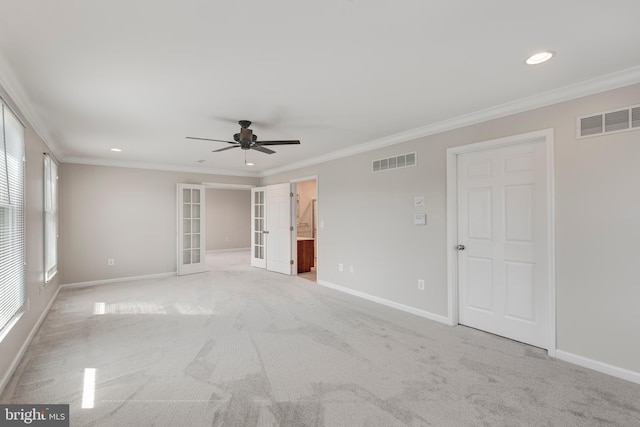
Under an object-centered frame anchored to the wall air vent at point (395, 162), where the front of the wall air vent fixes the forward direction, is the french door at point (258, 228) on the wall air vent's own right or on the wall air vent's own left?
on the wall air vent's own right

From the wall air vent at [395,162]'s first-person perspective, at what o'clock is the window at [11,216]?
The window is roughly at 12 o'clock from the wall air vent.

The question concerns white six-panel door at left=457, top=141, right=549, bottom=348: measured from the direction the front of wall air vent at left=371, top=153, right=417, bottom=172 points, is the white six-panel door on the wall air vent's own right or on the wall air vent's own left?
on the wall air vent's own left

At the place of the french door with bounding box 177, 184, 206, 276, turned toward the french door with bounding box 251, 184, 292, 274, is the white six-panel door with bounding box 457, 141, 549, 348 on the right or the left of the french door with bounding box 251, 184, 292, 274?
right

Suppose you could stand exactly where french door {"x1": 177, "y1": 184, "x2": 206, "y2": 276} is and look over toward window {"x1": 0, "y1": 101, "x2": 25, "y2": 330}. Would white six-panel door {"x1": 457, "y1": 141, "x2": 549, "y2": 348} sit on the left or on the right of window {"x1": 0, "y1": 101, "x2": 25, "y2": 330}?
left

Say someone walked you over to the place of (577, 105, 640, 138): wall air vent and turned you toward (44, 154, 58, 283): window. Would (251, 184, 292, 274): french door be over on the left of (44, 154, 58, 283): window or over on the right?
right

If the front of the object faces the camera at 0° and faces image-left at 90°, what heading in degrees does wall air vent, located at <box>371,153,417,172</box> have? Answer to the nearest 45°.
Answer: approximately 45°

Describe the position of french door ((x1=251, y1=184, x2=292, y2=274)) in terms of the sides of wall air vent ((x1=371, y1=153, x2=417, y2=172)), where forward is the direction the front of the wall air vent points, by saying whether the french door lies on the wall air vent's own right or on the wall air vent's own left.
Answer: on the wall air vent's own right

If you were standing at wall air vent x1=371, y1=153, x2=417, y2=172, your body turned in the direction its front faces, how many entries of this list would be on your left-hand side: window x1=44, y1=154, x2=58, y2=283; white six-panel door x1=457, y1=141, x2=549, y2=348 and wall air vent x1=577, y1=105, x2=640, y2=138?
2

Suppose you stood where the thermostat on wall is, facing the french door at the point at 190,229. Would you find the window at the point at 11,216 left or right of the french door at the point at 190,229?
left

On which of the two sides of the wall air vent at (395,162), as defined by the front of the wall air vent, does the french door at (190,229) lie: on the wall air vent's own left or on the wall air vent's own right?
on the wall air vent's own right

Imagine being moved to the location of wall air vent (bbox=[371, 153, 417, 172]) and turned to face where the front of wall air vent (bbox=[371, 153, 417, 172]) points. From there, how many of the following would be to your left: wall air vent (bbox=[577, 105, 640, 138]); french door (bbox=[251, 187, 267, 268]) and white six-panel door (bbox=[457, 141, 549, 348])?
2

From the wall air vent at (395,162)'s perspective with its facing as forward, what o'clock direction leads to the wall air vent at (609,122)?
the wall air vent at (609,122) is roughly at 9 o'clock from the wall air vent at (395,162).

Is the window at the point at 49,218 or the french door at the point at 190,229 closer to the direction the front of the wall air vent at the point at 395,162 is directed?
the window
